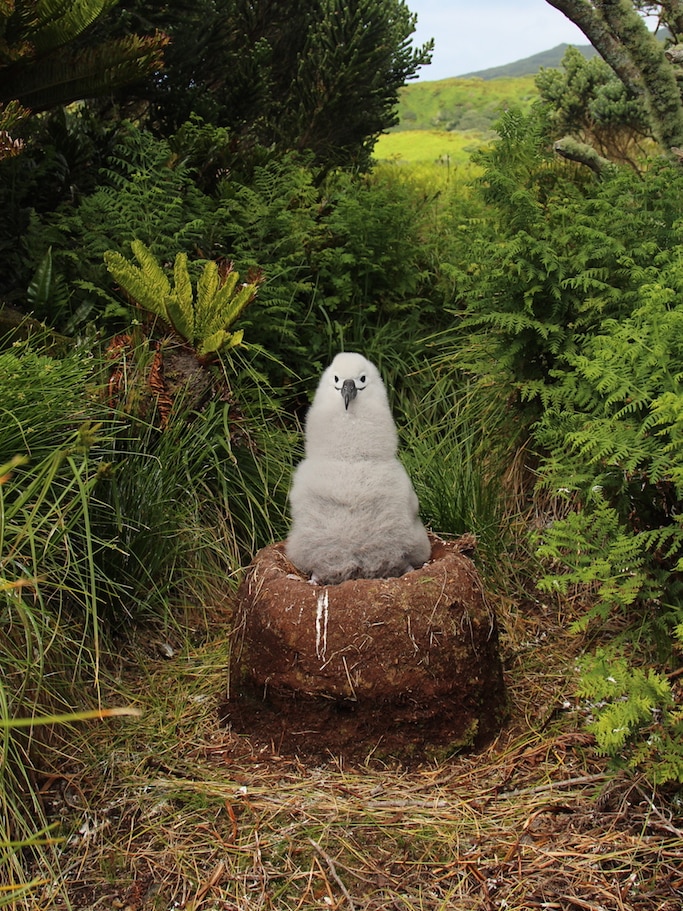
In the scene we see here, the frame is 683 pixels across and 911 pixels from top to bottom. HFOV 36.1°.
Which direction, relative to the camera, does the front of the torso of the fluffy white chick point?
toward the camera

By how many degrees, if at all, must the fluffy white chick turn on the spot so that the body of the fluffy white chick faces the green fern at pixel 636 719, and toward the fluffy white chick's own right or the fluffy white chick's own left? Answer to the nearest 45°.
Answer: approximately 45° to the fluffy white chick's own left

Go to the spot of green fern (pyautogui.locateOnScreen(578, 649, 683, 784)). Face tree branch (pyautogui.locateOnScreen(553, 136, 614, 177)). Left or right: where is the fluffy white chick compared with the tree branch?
left

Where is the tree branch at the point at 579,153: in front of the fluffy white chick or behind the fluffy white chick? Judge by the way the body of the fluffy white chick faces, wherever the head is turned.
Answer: behind

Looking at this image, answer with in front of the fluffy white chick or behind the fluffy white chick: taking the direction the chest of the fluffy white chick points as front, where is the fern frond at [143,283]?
behind

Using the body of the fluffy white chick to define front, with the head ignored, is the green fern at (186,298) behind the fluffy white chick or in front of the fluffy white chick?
behind

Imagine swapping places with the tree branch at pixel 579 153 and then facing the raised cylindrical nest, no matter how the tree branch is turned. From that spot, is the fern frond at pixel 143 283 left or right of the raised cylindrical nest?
right

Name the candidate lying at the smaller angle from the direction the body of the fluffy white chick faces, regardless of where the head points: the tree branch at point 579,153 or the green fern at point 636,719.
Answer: the green fern
